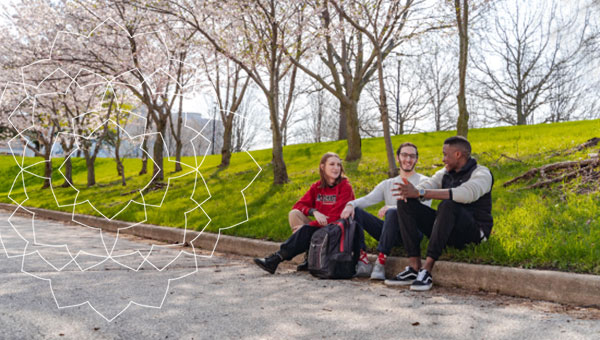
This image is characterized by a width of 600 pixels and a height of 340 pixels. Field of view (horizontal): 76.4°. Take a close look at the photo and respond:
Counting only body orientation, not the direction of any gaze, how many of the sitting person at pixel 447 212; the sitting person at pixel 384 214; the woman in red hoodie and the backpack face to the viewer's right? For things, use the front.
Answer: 0

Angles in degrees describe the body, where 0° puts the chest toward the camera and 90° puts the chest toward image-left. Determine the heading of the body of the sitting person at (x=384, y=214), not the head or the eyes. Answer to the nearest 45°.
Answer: approximately 45°

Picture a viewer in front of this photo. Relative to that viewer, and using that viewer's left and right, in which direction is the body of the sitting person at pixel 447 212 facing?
facing the viewer and to the left of the viewer

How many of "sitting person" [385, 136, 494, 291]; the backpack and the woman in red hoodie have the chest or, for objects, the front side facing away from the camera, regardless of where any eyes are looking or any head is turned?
0

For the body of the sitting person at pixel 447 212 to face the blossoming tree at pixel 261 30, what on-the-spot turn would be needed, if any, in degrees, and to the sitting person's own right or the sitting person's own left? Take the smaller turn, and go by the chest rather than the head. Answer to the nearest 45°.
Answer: approximately 90° to the sitting person's own right

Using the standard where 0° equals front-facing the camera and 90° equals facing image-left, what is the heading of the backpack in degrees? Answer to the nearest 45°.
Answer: approximately 45°

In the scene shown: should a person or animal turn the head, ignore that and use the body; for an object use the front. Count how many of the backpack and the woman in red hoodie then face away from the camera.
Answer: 0

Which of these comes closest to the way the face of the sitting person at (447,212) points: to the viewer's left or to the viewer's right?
to the viewer's left

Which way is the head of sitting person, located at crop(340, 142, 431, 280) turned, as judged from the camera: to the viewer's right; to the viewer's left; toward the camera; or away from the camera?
toward the camera

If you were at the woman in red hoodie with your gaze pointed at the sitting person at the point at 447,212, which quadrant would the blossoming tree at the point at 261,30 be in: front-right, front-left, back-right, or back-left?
back-left

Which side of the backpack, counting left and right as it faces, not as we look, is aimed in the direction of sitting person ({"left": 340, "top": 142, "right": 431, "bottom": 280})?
back

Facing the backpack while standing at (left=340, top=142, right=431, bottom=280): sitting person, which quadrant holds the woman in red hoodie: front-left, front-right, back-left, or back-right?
front-right

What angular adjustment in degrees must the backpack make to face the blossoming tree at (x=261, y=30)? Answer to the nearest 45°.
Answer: approximately 135° to its right

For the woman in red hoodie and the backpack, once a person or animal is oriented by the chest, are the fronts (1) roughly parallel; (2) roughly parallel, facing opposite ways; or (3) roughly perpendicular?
roughly parallel

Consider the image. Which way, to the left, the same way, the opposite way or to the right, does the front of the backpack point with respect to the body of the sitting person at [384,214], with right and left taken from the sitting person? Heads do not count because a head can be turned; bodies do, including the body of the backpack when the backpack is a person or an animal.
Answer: the same way
